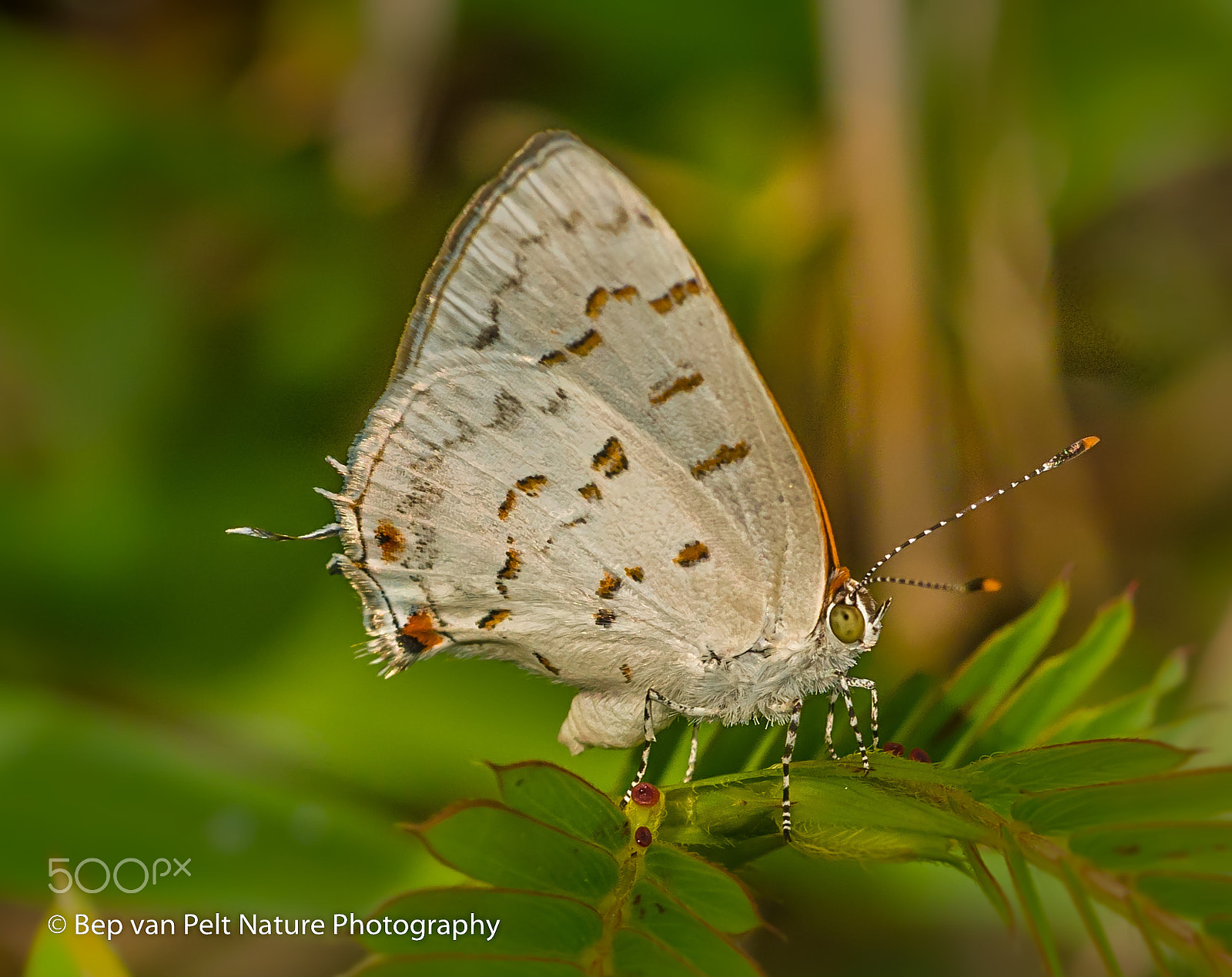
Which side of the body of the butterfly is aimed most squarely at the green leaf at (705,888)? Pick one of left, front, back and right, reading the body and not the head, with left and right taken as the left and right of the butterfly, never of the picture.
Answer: right

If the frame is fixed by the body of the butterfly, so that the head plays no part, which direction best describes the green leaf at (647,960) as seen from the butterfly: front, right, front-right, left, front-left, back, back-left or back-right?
right

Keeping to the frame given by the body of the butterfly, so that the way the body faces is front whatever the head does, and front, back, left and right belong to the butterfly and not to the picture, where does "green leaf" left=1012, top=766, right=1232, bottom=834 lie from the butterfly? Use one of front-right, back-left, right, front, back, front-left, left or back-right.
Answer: front-right

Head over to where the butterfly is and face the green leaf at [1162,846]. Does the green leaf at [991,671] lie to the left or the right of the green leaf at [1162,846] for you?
left

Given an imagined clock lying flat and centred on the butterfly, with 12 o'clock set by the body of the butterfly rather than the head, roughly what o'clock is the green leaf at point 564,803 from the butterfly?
The green leaf is roughly at 3 o'clock from the butterfly.

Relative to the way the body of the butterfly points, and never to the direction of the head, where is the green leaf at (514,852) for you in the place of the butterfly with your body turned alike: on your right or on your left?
on your right

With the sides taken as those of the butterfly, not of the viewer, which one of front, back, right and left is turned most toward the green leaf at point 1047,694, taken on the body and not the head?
front

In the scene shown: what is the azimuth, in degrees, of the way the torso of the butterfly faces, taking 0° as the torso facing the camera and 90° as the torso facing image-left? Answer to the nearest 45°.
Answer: approximately 270°

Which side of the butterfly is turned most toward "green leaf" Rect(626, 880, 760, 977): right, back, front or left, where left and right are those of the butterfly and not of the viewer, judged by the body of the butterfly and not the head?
right

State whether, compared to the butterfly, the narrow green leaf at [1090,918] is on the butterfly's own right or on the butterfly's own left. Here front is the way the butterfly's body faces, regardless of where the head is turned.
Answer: on the butterfly's own right

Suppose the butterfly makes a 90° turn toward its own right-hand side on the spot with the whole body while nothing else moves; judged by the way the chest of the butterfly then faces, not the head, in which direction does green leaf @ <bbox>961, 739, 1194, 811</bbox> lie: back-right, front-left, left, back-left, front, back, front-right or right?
front-left

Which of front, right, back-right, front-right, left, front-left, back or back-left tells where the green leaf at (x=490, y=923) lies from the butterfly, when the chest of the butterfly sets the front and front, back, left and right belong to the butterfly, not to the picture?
right
